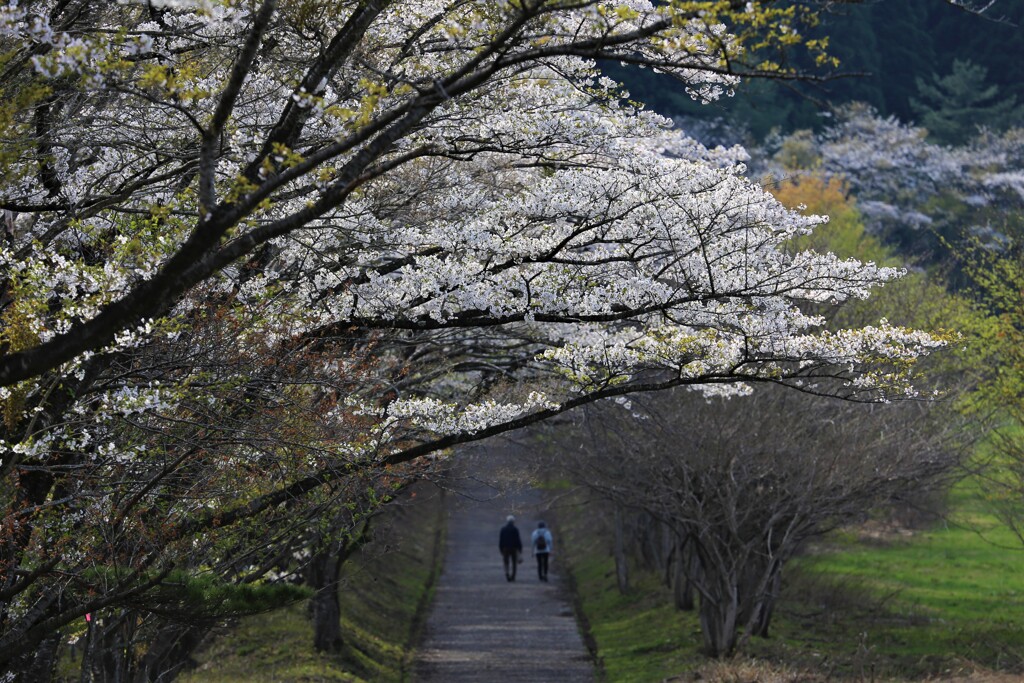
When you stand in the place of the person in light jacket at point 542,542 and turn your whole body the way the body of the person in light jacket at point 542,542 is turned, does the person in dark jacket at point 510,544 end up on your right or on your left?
on your left

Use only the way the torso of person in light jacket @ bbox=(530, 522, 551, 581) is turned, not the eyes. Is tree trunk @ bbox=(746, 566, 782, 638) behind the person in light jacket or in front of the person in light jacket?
behind

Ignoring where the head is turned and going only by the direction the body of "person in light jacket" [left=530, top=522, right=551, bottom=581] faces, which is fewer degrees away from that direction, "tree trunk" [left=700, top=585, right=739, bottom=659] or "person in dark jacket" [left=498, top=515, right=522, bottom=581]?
the person in dark jacket

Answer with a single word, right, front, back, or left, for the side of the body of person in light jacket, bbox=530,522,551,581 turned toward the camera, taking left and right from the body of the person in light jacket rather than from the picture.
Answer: back

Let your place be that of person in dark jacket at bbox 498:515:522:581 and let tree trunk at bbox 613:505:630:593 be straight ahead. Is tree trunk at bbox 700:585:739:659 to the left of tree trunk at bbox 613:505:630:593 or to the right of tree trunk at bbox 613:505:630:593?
right

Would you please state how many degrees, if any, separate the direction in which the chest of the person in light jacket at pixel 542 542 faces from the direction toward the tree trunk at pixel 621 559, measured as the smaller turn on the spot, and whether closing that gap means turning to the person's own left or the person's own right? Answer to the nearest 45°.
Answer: approximately 135° to the person's own right

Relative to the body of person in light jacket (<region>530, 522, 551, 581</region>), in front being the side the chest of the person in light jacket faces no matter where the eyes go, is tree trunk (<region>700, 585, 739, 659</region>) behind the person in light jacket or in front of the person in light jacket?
behind
